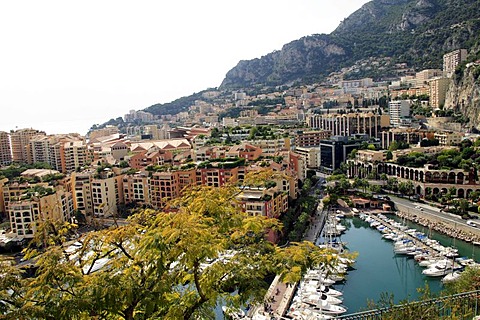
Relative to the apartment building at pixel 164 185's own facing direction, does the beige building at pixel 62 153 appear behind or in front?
behind

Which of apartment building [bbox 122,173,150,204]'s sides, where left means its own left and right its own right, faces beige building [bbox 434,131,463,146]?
left

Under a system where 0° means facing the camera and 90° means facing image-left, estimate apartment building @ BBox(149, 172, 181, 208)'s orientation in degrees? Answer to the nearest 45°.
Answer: approximately 0°

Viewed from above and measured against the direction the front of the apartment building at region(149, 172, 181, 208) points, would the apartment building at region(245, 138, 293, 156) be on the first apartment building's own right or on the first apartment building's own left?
on the first apartment building's own left

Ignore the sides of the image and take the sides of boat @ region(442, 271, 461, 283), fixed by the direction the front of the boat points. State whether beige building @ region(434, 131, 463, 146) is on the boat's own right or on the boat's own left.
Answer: on the boat's own right

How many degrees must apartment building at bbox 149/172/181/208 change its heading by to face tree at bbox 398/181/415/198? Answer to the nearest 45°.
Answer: approximately 90° to its left

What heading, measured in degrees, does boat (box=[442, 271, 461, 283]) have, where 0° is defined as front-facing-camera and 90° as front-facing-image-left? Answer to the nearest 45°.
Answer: approximately 45°

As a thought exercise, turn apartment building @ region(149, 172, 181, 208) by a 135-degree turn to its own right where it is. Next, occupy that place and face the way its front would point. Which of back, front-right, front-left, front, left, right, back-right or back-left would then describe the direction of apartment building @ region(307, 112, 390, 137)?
right

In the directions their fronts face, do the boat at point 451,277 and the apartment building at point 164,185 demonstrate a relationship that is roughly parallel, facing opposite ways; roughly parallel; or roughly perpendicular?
roughly perpendicular

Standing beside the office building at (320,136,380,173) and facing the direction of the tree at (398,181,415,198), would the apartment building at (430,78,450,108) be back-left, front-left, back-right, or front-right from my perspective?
back-left

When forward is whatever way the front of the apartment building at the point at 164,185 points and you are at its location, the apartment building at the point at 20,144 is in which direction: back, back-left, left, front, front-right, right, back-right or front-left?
back-right

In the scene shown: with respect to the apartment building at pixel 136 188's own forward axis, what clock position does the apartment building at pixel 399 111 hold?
the apartment building at pixel 399 111 is roughly at 8 o'clock from the apartment building at pixel 136 188.

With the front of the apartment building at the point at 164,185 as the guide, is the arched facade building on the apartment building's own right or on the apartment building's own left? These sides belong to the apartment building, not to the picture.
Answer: on the apartment building's own left

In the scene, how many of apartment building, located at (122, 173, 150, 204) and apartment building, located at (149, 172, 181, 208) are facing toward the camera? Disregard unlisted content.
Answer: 2

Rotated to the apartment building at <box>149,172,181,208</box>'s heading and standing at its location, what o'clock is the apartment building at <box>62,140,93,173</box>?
the apartment building at <box>62,140,93,173</box> is roughly at 5 o'clock from the apartment building at <box>149,172,181,208</box>.
